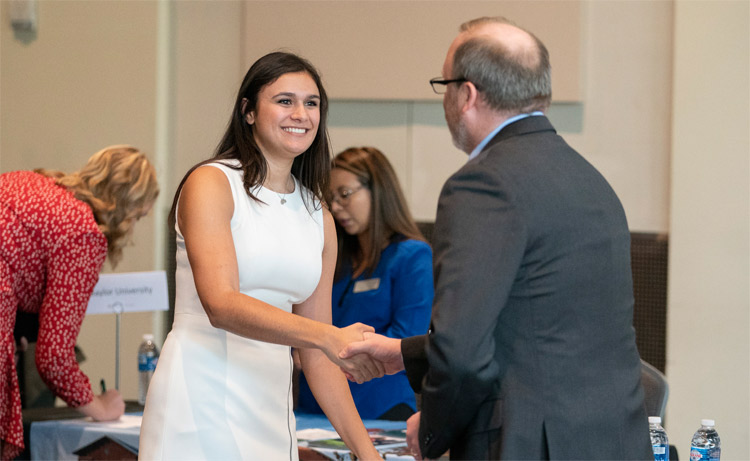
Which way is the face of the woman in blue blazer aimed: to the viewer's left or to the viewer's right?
to the viewer's left

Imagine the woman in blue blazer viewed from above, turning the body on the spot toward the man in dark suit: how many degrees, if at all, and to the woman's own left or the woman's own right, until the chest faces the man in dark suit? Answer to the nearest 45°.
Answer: approximately 45° to the woman's own left

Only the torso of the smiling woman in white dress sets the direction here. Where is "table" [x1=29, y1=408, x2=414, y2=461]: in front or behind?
behind

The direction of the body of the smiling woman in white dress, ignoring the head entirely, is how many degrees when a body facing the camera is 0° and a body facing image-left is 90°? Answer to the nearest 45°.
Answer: approximately 315°

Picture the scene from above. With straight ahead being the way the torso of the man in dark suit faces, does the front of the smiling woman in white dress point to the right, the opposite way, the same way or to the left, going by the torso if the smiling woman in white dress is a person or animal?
the opposite way

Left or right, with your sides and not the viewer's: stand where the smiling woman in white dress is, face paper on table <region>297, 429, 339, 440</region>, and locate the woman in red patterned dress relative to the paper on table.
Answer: left

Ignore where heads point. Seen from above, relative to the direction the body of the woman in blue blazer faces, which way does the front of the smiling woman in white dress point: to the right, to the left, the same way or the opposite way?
to the left

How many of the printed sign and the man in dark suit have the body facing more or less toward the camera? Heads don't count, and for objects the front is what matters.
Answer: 1

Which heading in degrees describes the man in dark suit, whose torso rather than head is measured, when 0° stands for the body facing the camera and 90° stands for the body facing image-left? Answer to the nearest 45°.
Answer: approximately 135°

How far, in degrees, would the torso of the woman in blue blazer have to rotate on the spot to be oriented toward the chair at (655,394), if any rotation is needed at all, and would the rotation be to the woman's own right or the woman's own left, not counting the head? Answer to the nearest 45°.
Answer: approximately 90° to the woman's own left

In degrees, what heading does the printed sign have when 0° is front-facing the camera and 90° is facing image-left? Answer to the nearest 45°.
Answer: approximately 0°

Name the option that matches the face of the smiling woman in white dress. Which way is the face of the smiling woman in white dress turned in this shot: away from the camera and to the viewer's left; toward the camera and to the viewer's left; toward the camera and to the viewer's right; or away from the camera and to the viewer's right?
toward the camera and to the viewer's right

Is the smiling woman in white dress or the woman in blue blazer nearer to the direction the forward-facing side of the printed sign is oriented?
the smiling woman in white dress
